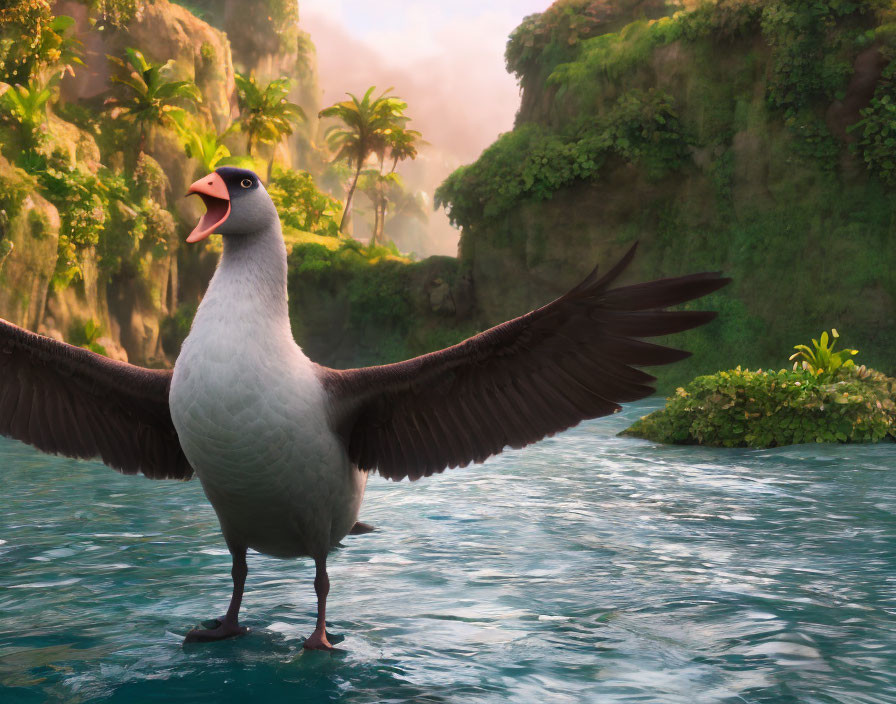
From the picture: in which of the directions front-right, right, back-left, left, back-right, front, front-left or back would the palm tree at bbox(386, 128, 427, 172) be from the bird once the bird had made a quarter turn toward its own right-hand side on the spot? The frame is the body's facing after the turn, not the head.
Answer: front-right

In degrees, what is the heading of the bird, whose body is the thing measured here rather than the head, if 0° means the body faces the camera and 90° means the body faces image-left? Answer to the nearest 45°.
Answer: approximately 45°

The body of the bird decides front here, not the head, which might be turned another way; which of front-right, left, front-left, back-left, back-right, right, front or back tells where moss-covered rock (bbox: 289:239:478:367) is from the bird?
back-right

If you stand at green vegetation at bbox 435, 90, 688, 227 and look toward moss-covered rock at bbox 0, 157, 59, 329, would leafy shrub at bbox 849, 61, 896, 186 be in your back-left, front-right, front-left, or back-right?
back-left

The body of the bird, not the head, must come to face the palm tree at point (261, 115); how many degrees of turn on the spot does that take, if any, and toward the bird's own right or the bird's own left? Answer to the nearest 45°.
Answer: approximately 135° to the bird's own right

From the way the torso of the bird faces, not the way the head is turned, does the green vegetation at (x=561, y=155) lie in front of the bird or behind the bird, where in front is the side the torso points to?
behind

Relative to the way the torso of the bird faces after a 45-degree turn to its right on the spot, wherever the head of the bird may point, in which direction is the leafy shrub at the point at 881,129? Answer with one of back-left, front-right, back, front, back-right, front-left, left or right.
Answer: back-right

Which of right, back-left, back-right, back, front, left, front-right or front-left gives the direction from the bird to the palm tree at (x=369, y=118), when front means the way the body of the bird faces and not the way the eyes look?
back-right

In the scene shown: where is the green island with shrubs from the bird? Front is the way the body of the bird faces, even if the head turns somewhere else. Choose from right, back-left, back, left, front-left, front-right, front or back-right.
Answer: back
